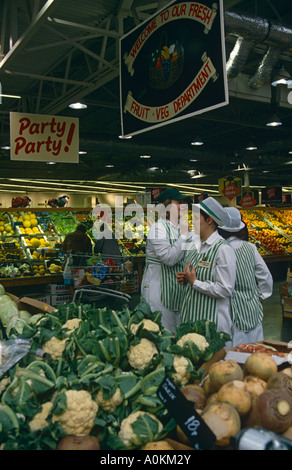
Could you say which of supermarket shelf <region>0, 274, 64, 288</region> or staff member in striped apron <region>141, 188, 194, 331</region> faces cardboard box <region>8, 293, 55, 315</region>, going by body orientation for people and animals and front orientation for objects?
the supermarket shelf

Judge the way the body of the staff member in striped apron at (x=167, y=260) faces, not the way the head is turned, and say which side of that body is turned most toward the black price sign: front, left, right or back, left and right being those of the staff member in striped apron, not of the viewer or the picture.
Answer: right

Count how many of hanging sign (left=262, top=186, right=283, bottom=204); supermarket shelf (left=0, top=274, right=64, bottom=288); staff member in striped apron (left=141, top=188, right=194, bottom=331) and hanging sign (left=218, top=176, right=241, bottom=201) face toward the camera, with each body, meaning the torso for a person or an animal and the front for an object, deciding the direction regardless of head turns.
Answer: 3

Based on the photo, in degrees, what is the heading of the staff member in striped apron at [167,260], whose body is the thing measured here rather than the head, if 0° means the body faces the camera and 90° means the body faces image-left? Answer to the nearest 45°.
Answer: approximately 270°

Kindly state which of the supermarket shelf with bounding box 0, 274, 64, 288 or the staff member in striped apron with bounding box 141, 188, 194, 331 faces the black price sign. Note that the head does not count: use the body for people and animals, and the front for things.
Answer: the supermarket shelf

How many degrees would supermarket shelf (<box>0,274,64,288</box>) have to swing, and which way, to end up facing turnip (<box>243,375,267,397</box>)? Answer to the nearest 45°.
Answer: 0° — it already faces it

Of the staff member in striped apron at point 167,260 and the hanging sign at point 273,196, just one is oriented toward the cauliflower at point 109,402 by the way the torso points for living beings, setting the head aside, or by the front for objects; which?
the hanging sign

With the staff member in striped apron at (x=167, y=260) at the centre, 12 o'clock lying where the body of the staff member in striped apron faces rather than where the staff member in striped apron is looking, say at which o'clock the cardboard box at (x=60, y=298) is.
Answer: The cardboard box is roughly at 8 o'clock from the staff member in striped apron.

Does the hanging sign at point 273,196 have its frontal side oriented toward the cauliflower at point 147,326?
yes

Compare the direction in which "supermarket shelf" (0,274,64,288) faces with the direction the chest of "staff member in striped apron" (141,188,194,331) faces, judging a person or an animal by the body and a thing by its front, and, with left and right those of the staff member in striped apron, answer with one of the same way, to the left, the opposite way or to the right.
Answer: to the right
